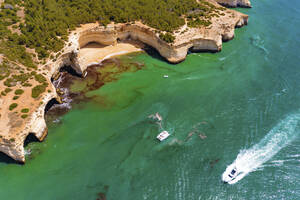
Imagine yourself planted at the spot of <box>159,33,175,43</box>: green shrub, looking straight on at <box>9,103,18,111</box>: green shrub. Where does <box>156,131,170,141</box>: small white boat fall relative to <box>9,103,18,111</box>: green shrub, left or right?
left

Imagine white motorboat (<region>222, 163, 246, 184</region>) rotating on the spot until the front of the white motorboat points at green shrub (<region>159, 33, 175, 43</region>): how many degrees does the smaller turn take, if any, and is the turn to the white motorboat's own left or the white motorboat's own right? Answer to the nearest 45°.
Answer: approximately 90° to the white motorboat's own right

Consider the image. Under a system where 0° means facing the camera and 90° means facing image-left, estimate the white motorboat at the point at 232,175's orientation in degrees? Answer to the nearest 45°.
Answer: approximately 45°

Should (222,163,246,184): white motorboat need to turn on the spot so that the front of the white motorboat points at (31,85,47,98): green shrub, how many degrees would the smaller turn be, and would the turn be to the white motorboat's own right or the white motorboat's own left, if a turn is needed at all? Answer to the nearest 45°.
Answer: approximately 45° to the white motorboat's own right

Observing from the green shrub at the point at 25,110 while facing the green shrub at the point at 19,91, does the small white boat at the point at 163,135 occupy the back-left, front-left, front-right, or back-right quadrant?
back-right
